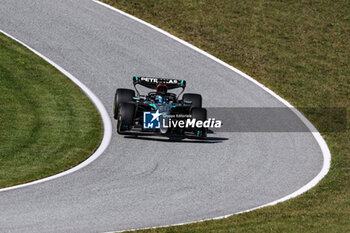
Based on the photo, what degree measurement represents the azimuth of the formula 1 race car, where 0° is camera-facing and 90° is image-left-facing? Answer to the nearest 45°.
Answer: approximately 0°
